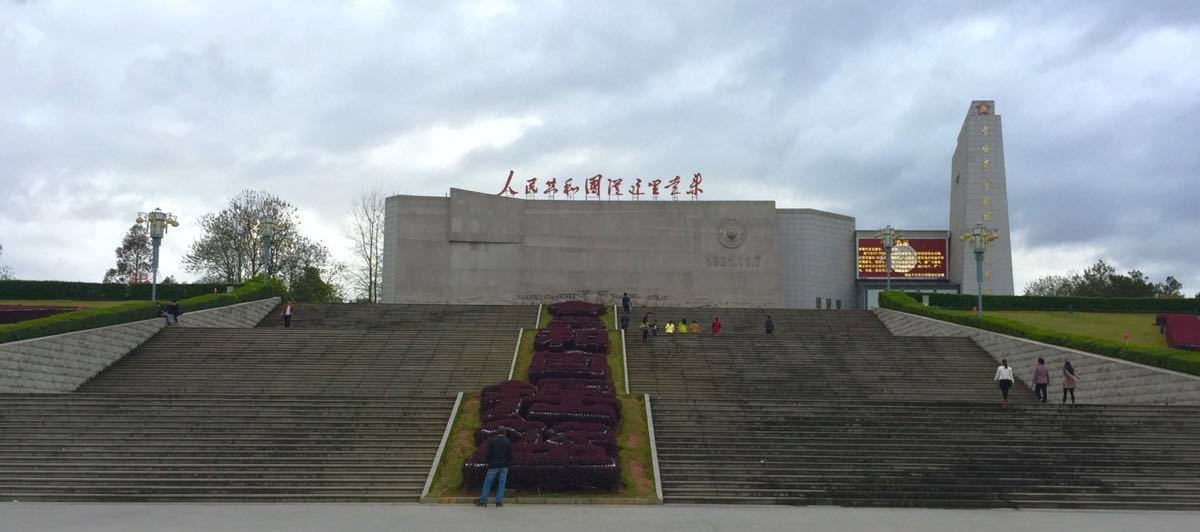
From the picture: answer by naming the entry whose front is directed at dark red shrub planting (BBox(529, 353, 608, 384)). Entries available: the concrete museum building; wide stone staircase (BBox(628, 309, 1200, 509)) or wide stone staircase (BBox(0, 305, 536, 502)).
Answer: the concrete museum building

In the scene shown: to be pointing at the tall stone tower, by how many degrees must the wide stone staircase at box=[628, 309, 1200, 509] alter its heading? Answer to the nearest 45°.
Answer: approximately 180°

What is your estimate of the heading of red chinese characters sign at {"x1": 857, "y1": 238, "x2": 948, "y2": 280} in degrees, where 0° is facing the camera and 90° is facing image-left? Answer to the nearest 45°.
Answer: approximately 0°

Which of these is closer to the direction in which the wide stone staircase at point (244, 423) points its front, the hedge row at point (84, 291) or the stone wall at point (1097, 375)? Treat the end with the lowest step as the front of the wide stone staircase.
the stone wall

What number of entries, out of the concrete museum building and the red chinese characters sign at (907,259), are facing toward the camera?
2

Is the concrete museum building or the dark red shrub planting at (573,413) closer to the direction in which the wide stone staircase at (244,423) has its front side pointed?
the dark red shrub planting

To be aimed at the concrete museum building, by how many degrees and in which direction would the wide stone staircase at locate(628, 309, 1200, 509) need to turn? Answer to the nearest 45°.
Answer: approximately 135° to its right

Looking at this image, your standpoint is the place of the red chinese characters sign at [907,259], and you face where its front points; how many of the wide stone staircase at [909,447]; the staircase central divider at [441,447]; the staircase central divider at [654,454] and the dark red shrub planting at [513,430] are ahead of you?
4

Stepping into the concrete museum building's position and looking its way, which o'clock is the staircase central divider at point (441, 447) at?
The staircase central divider is roughly at 12 o'clock from the concrete museum building.

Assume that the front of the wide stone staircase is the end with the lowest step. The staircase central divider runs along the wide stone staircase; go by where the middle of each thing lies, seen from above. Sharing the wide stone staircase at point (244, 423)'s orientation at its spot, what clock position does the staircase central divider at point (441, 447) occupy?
The staircase central divider is roughly at 10 o'clock from the wide stone staircase.

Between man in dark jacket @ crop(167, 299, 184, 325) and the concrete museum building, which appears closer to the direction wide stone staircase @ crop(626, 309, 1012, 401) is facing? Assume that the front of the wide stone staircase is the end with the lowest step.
the man in dark jacket

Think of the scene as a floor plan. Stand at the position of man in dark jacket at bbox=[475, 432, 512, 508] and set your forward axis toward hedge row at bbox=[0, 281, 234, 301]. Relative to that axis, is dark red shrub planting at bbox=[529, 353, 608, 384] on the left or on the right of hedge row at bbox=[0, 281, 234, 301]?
right
